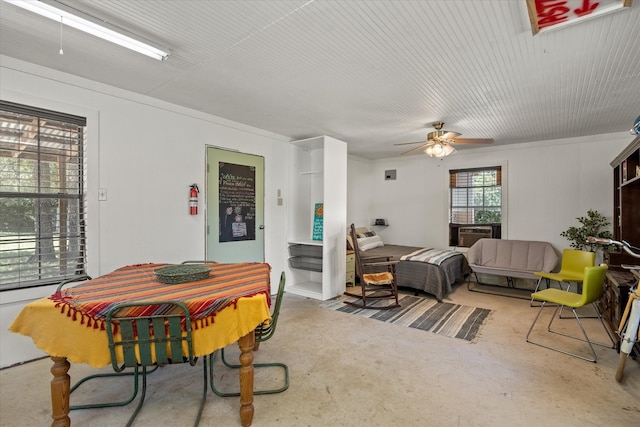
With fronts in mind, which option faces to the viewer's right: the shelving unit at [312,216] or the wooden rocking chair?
the wooden rocking chair

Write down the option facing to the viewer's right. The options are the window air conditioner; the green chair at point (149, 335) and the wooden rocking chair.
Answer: the wooden rocking chair

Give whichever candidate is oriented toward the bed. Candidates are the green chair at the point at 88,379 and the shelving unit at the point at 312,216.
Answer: the green chair

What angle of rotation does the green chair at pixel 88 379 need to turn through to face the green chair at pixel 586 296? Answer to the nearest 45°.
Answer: approximately 45° to its right

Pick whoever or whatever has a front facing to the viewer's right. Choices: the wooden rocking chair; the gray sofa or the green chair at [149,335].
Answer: the wooden rocking chair

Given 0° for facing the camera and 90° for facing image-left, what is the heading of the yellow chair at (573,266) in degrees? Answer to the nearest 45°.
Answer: approximately 45°

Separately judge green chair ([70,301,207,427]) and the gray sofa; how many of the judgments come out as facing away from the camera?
1

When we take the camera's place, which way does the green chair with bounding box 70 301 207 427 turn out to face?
facing away from the viewer

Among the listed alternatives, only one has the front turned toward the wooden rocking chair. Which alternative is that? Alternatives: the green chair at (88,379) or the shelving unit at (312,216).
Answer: the green chair
